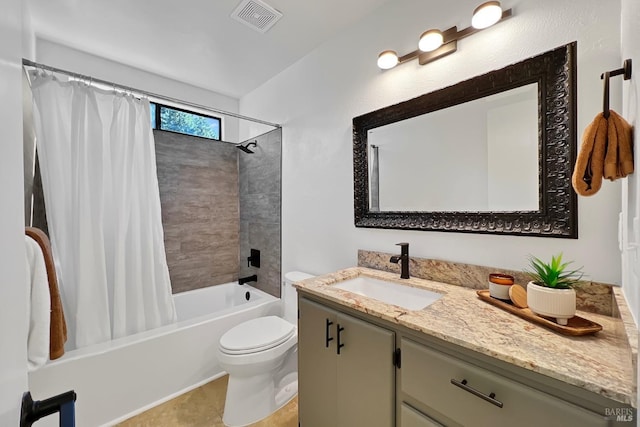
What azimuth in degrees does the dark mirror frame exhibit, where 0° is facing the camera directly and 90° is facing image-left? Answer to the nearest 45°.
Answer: approximately 45°

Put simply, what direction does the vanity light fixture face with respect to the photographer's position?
facing the viewer and to the left of the viewer

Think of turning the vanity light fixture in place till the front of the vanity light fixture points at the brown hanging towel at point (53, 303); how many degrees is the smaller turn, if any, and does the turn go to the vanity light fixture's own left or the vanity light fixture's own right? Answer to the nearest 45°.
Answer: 0° — it already faces it

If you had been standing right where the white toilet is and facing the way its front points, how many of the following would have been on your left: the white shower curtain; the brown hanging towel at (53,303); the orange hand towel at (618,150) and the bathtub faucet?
1

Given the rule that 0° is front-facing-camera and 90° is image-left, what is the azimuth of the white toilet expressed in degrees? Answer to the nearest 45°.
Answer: approximately 45°

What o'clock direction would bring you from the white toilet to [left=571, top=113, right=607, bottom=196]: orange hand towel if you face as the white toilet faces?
The orange hand towel is roughly at 9 o'clock from the white toilet.

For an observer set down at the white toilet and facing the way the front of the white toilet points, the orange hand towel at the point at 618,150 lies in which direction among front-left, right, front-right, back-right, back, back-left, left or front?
left

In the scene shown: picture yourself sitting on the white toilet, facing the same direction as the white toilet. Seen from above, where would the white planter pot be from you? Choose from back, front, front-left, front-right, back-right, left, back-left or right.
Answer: left

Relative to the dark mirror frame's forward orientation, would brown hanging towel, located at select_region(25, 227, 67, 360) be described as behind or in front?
in front
